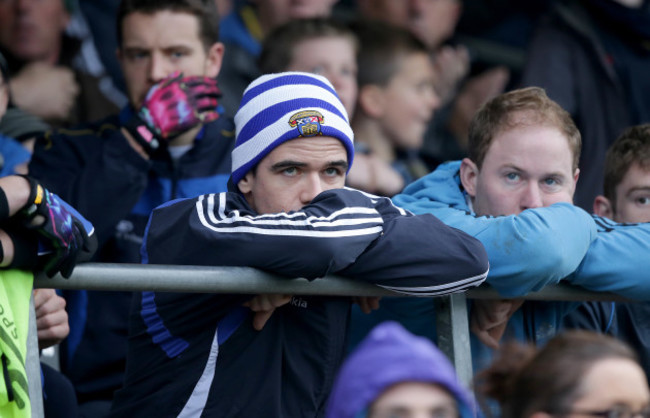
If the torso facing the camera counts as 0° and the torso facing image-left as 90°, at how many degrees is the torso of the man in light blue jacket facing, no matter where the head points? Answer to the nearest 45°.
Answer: approximately 315°

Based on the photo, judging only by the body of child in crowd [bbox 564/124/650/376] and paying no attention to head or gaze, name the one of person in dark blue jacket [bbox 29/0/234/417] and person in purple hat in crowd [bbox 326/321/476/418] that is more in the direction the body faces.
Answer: the person in purple hat in crowd

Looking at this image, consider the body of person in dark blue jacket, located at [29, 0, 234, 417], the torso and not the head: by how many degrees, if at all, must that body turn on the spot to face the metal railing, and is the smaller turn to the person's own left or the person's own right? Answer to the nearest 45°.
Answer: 0° — they already face it

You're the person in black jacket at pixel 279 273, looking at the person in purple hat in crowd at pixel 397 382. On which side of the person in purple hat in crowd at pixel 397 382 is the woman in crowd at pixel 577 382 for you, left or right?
left

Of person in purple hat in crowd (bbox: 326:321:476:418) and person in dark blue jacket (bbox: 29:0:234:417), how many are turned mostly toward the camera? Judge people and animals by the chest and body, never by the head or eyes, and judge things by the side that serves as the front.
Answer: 2

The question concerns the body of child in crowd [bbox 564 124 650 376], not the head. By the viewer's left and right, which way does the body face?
facing the viewer and to the right of the viewer

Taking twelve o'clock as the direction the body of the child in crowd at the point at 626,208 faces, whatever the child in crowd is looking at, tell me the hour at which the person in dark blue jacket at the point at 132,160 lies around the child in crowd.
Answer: The person in dark blue jacket is roughly at 4 o'clock from the child in crowd.
